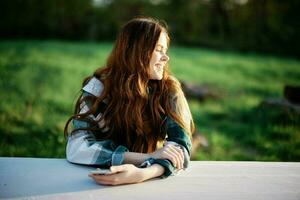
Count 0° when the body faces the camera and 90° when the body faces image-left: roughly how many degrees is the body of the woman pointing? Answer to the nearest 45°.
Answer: approximately 0°

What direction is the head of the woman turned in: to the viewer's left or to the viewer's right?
to the viewer's right
